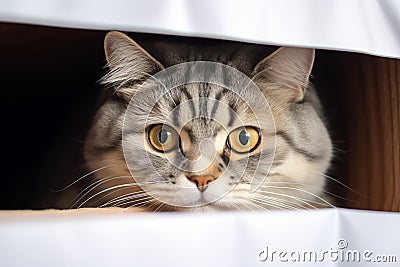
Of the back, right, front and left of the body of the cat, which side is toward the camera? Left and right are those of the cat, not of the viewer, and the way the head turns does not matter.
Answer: front
